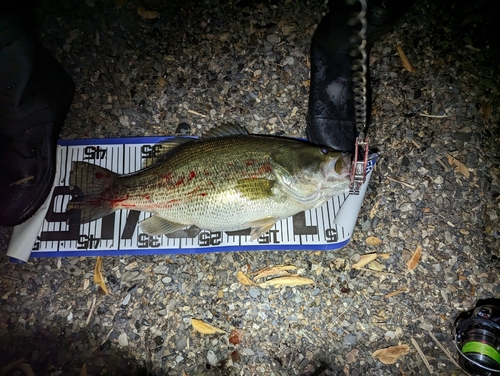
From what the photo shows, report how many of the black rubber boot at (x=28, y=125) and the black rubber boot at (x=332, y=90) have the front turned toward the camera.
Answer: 2

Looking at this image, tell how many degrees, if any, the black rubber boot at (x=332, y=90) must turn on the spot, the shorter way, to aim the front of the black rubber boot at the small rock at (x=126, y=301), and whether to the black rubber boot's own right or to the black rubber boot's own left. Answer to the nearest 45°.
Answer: approximately 90° to the black rubber boot's own right

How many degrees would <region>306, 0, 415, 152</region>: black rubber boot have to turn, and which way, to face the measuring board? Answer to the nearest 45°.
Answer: approximately 90° to its right

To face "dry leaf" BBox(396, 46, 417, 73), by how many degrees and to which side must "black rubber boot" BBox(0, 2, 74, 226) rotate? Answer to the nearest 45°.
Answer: approximately 90° to its left

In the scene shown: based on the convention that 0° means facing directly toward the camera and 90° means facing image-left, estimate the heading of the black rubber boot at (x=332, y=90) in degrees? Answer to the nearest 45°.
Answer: approximately 0°

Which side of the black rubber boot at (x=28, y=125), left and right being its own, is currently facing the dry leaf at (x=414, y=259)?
left

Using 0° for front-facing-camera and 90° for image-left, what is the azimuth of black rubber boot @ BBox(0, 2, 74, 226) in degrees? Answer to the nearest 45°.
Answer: approximately 0°

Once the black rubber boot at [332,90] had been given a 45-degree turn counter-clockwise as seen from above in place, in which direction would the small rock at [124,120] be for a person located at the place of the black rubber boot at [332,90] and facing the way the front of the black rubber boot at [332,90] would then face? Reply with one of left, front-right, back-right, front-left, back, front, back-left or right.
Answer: back-right
